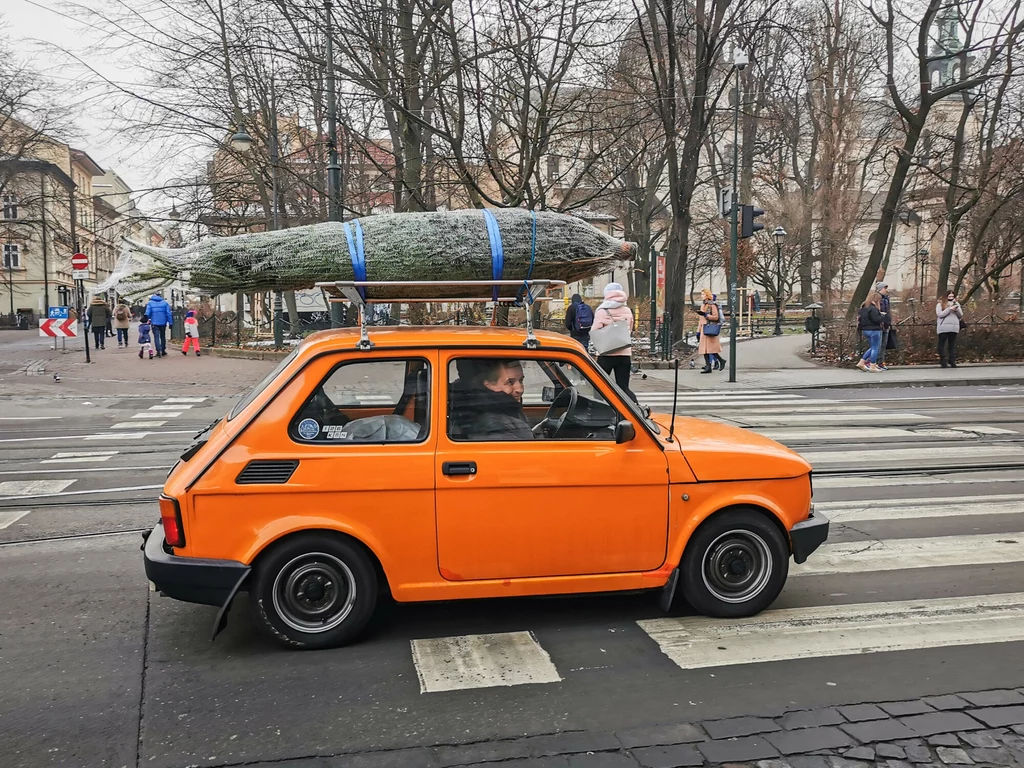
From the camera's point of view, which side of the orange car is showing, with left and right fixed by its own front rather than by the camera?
right

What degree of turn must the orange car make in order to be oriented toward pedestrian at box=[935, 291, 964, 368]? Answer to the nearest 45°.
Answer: approximately 45° to its left
